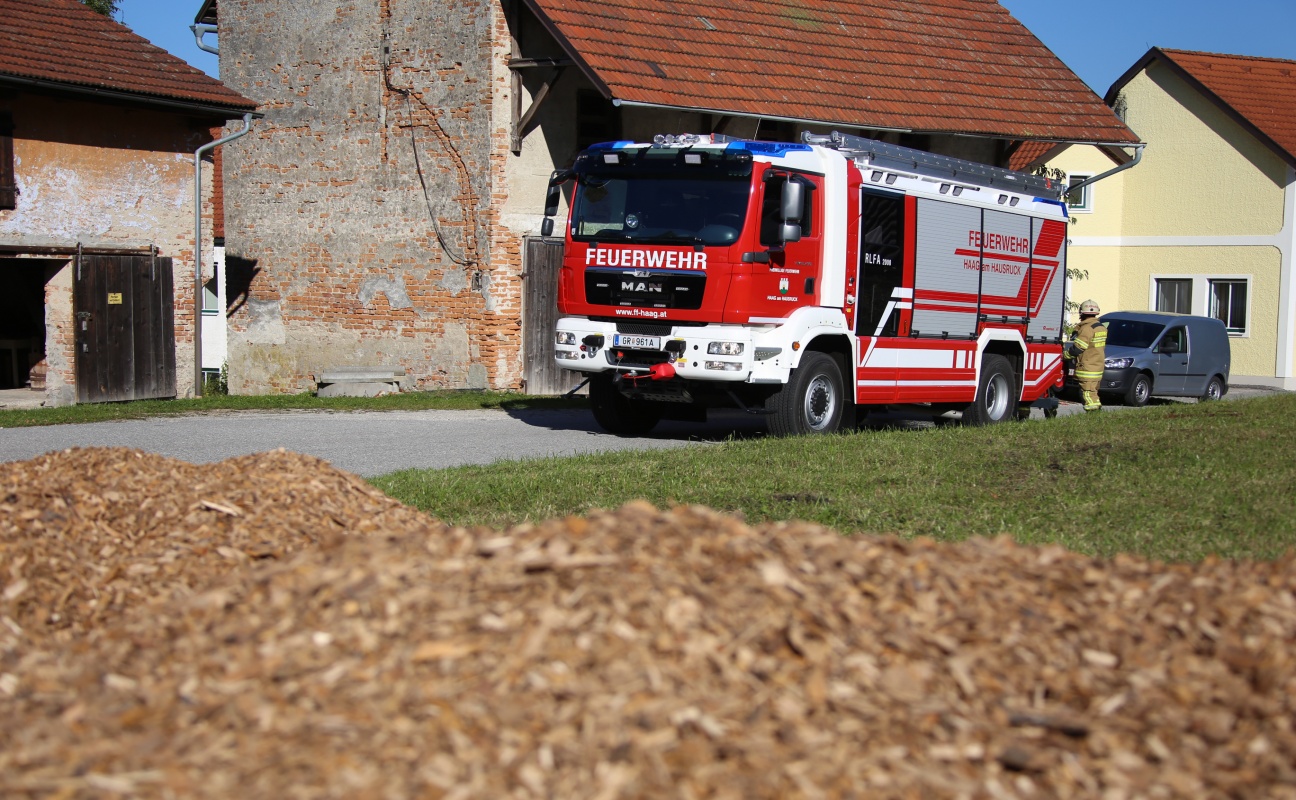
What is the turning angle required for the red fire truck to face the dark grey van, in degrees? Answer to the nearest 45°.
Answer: approximately 180°

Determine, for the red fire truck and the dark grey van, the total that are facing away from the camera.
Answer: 0

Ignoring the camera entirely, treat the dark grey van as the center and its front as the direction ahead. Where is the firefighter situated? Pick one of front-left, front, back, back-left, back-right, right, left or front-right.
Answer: front-left

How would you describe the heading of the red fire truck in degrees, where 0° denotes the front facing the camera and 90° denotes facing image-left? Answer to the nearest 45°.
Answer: approximately 45°

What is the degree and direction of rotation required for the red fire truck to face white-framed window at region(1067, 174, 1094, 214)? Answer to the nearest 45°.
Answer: approximately 135° to its right

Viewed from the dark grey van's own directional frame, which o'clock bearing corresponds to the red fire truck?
The red fire truck is roughly at 11 o'clock from the dark grey van.

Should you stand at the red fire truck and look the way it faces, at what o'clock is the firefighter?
The firefighter is roughly at 6 o'clock from the red fire truck.

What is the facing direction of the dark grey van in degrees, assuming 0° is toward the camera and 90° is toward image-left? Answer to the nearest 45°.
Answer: approximately 45°
